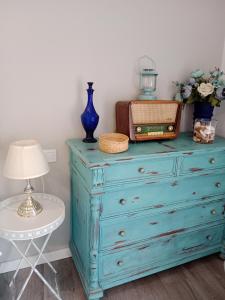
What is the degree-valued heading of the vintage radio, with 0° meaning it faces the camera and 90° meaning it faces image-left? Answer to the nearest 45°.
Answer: approximately 315°

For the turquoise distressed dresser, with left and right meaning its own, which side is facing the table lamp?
right

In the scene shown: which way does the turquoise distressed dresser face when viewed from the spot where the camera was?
facing the viewer and to the right of the viewer

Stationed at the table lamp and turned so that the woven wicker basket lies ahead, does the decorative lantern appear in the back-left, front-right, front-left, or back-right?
front-left

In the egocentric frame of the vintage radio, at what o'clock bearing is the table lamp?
The table lamp is roughly at 3 o'clock from the vintage radio.

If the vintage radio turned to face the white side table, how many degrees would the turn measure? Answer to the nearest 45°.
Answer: approximately 90° to its right
